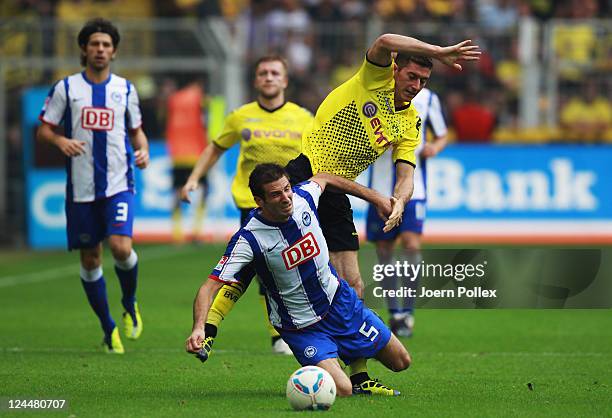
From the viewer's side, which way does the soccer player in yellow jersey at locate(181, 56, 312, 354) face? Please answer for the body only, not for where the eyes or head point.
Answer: toward the camera

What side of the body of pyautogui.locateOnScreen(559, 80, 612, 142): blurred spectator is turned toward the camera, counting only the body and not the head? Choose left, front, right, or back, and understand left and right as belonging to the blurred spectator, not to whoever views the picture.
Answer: front

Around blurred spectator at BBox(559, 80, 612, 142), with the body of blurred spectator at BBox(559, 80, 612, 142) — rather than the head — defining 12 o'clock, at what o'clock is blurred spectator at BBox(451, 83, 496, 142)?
blurred spectator at BBox(451, 83, 496, 142) is roughly at 2 o'clock from blurred spectator at BBox(559, 80, 612, 142).

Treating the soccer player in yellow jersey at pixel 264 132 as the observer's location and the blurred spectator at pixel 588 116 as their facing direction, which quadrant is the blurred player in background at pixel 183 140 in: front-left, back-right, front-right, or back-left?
front-left

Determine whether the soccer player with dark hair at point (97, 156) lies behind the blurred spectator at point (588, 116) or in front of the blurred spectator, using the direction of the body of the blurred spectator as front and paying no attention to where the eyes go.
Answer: in front

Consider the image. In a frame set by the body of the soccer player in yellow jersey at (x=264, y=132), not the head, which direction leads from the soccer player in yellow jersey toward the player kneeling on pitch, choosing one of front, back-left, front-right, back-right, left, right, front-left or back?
front

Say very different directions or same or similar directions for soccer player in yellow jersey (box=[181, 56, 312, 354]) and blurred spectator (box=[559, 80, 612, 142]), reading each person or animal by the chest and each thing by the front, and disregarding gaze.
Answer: same or similar directions

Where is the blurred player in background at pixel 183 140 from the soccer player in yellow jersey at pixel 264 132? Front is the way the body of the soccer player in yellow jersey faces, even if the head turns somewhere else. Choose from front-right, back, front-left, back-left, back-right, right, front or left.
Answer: back

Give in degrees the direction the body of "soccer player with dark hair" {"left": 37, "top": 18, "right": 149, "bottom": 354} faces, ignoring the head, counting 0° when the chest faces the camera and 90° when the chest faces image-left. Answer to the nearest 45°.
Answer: approximately 0°

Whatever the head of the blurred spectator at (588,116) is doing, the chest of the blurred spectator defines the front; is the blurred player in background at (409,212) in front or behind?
in front

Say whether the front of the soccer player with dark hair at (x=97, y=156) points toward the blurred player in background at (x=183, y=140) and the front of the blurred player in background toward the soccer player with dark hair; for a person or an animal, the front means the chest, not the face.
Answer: no

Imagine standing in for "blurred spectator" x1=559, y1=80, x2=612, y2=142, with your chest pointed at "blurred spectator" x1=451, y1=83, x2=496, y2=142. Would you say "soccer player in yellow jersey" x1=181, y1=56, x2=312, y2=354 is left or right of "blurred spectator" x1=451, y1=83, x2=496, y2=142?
left

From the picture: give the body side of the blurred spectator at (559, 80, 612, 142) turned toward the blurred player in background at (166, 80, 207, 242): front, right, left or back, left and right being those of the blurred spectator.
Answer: right

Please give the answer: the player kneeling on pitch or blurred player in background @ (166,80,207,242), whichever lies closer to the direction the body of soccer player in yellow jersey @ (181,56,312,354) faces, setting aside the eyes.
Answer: the player kneeling on pitch
